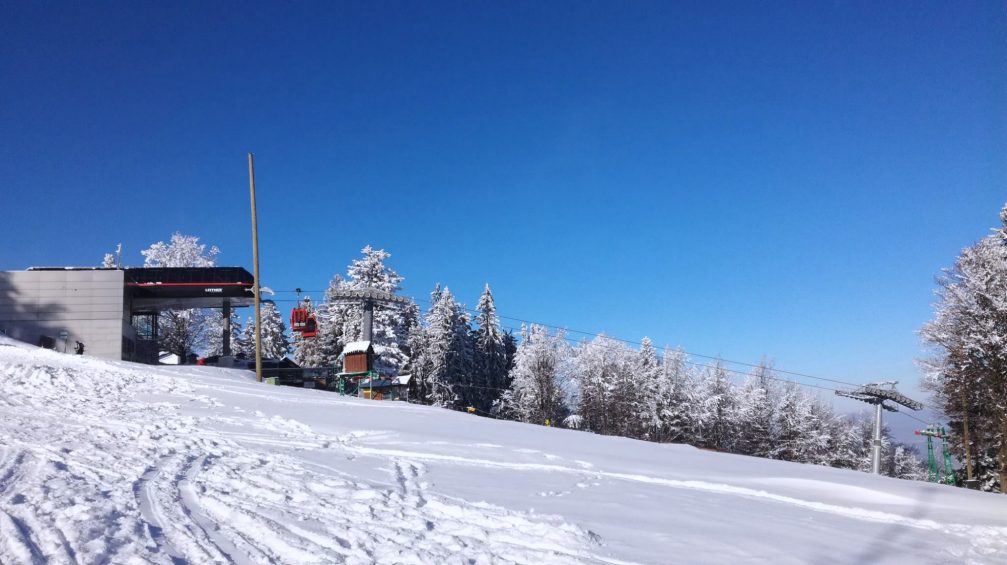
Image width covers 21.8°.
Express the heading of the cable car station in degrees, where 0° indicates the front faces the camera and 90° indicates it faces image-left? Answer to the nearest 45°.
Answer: approximately 270°

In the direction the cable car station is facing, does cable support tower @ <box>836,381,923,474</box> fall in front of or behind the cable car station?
in front

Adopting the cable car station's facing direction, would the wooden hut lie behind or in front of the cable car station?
in front
